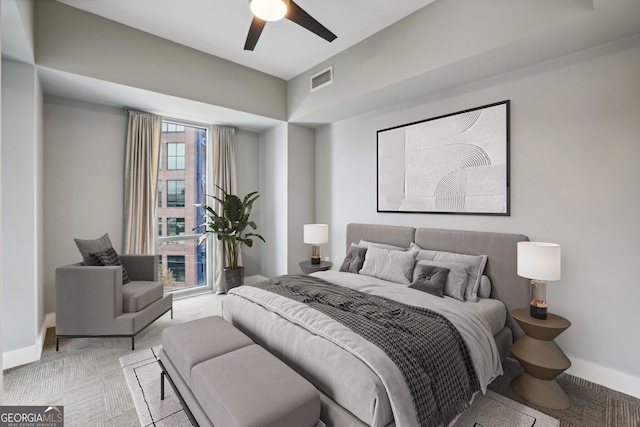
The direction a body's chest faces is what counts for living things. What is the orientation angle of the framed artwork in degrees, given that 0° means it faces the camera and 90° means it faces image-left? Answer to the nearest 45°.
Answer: approximately 45°

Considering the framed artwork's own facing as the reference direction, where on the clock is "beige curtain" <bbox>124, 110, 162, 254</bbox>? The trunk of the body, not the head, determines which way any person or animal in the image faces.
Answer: The beige curtain is roughly at 1 o'clock from the framed artwork.

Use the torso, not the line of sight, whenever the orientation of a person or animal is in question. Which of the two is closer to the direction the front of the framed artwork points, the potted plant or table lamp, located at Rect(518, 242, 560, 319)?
the potted plant

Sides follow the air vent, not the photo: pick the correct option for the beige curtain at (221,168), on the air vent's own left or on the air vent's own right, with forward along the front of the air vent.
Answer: on the air vent's own right

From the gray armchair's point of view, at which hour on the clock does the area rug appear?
The area rug is roughly at 12 o'clock from the gray armchair.

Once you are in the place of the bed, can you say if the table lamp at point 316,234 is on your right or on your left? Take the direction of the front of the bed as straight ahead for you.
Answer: on your right

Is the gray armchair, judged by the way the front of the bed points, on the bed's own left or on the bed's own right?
on the bed's own right

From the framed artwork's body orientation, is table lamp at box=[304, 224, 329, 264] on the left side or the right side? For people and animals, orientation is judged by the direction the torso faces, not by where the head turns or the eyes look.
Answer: on its right

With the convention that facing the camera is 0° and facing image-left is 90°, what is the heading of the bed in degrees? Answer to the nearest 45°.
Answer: approximately 45°
